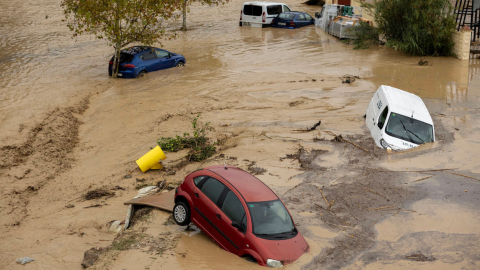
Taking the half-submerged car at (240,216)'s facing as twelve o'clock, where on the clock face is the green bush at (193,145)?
The green bush is roughly at 7 o'clock from the half-submerged car.

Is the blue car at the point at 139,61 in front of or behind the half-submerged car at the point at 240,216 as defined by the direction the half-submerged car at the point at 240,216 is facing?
behind

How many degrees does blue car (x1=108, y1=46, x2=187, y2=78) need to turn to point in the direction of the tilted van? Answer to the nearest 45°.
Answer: approximately 90° to its right

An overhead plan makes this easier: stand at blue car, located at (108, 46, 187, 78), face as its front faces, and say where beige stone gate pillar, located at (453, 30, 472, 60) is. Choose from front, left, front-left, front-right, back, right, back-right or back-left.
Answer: front-right

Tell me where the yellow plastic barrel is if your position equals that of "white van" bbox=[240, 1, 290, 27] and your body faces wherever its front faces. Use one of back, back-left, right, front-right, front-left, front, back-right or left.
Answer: back-right

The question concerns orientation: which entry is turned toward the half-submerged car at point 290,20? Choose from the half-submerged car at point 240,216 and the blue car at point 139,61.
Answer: the blue car

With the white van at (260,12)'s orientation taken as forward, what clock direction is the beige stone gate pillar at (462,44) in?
The beige stone gate pillar is roughly at 3 o'clock from the white van.

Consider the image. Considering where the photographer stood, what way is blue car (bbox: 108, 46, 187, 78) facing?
facing away from the viewer and to the right of the viewer

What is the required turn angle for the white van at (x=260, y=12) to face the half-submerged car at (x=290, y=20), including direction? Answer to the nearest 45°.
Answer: approximately 45° to its right

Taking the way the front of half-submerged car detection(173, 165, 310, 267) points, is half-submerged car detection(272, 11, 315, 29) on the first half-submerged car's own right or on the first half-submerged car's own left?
on the first half-submerged car's own left

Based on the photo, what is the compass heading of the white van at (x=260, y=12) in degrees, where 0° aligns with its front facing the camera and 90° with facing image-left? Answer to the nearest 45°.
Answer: approximately 225°

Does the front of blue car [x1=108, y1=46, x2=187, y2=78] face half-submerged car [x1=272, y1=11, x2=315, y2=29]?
yes

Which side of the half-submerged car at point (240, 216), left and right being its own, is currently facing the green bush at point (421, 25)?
left
